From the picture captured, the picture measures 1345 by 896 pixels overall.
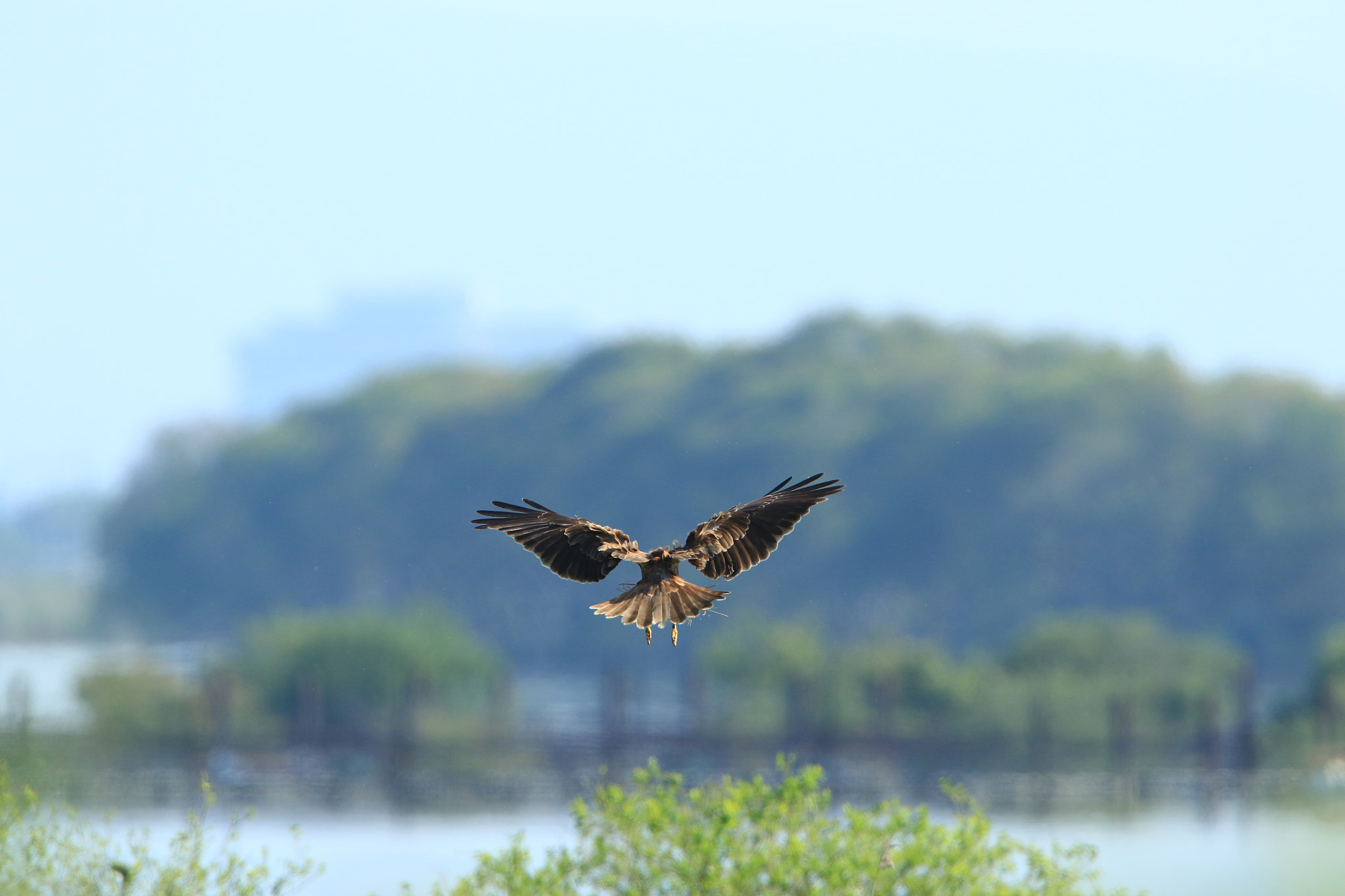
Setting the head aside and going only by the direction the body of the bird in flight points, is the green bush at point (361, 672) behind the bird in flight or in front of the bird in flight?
in front

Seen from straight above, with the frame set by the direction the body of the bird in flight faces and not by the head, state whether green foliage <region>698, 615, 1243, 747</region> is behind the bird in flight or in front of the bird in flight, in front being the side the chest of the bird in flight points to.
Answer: in front

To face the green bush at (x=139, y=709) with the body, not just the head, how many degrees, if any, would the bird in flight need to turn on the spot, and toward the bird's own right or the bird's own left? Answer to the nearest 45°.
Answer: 0° — it already faces it

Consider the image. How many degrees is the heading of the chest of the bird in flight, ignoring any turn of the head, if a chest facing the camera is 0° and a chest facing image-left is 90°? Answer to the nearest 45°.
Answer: approximately 180°
